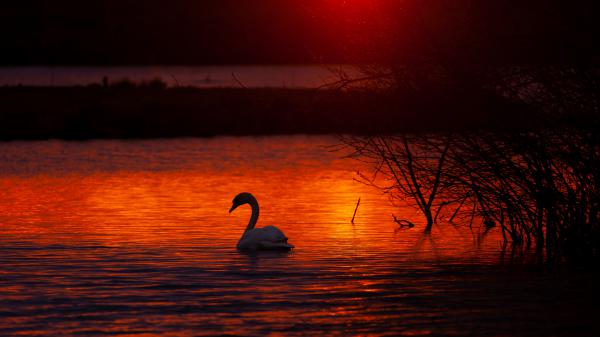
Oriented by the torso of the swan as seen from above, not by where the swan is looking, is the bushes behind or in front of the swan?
behind

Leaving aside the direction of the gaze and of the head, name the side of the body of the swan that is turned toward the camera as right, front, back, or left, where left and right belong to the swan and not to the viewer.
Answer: left

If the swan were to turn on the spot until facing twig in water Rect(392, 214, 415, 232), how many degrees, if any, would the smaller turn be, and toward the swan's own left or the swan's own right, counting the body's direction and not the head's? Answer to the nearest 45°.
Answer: approximately 135° to the swan's own right
